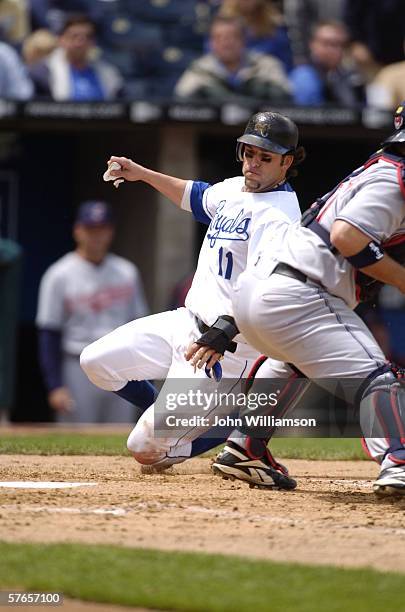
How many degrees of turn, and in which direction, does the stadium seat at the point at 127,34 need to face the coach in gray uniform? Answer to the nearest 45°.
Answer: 0° — it already faces them

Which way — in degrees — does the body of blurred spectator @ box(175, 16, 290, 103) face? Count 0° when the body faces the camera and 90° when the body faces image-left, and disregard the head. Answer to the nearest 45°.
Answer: approximately 0°

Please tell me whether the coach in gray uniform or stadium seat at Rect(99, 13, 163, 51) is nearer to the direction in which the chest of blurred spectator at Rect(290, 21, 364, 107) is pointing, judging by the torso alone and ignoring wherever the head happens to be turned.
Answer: the coach in gray uniform

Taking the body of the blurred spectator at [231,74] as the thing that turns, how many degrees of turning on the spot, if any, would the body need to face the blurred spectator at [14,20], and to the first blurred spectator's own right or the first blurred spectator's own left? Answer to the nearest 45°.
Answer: approximately 90° to the first blurred spectator's own right

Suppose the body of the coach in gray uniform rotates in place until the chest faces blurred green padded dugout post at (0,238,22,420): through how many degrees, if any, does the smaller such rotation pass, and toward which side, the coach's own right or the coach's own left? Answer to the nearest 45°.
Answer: approximately 135° to the coach's own right

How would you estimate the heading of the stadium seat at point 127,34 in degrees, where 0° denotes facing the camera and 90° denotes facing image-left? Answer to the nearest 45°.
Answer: approximately 0°

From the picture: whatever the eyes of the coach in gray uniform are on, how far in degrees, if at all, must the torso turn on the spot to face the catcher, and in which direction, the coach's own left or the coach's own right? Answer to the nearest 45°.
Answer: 0° — they already face them

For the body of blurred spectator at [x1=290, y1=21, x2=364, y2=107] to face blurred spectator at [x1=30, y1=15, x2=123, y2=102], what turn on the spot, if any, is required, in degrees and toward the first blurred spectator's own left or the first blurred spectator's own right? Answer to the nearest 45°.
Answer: approximately 45° to the first blurred spectator's own right
